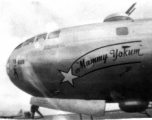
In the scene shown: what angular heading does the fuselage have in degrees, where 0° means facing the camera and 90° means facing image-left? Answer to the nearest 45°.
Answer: approximately 90°
